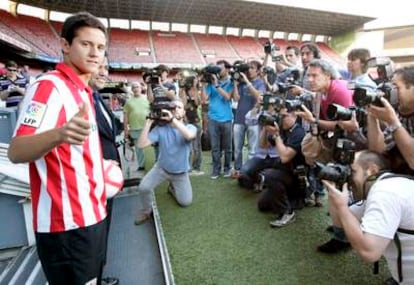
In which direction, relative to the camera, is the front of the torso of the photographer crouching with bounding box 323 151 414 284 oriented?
to the viewer's left

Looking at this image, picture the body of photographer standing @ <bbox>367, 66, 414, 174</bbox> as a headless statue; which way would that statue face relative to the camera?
to the viewer's left

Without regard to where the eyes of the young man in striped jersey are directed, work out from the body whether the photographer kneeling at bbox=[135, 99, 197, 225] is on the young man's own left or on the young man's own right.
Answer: on the young man's own left

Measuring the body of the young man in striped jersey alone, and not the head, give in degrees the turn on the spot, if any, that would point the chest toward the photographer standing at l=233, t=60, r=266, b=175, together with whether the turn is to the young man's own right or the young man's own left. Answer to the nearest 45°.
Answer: approximately 90° to the young man's own left

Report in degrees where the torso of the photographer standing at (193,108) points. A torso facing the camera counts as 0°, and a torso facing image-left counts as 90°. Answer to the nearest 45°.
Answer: approximately 45°

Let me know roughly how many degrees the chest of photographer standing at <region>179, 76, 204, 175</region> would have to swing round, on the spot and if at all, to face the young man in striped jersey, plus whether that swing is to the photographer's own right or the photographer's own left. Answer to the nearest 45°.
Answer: approximately 45° to the photographer's own left

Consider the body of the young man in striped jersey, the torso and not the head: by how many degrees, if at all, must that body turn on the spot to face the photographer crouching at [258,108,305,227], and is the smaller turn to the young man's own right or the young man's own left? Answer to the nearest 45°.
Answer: approximately 90° to the young man's own left

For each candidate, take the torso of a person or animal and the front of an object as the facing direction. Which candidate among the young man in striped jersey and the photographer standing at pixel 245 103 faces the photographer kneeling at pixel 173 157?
the photographer standing

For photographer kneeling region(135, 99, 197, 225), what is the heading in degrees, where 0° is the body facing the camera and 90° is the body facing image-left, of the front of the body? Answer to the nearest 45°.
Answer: approximately 45°

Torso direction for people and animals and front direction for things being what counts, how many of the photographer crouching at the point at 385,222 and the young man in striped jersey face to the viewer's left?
1

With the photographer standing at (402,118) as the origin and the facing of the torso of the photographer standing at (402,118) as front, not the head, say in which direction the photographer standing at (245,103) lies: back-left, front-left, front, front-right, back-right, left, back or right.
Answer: front-right

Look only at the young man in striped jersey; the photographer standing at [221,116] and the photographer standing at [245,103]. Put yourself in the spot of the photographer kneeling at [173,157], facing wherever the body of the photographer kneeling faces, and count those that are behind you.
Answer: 2

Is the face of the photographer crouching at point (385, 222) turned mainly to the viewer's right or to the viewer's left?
to the viewer's left

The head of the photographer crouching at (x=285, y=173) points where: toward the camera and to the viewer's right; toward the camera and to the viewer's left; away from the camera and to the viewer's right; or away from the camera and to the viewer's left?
toward the camera and to the viewer's left

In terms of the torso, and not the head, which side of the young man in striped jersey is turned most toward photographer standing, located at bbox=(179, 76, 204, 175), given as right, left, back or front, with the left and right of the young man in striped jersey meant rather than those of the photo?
left

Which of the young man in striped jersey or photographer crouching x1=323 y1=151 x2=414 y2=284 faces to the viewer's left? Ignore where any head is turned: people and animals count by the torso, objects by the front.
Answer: the photographer crouching
